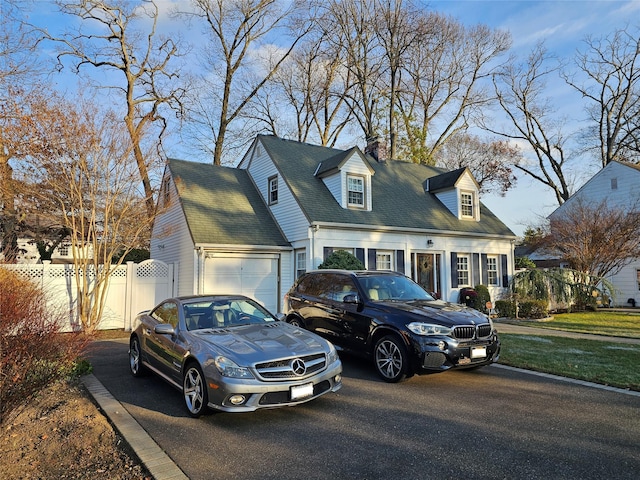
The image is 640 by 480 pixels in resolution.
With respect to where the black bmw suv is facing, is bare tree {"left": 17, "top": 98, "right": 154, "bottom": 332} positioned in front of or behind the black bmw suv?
behind

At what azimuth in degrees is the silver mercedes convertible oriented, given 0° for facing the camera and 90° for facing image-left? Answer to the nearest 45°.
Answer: approximately 315°

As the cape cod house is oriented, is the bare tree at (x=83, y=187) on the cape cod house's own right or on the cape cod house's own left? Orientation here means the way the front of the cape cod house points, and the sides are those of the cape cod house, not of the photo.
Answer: on the cape cod house's own right

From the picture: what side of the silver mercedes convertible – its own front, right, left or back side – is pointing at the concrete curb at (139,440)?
right

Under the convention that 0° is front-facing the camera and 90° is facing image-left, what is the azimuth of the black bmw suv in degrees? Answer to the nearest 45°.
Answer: approximately 315°

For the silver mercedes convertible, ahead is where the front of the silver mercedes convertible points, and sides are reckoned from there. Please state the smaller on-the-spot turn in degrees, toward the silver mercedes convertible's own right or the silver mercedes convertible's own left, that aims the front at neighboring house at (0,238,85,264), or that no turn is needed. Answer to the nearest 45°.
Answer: approximately 180°

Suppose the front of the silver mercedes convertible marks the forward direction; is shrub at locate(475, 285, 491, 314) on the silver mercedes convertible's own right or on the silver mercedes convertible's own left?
on the silver mercedes convertible's own left

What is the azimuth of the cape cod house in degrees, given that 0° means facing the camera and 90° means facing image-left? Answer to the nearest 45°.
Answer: approximately 315°

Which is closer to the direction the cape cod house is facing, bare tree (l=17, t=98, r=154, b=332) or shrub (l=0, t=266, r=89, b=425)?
the shrub
